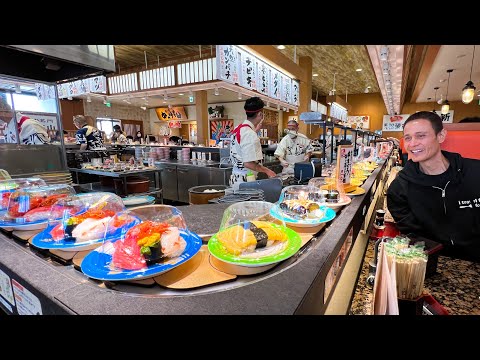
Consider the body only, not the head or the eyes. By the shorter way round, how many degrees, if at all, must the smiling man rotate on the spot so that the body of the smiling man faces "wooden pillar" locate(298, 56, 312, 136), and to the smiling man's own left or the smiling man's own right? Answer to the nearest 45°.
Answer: approximately 90° to the smiling man's own right

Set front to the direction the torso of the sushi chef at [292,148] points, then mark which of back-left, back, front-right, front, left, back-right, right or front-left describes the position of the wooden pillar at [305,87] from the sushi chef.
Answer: back

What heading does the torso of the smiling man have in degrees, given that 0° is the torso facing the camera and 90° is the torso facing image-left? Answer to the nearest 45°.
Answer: approximately 45°

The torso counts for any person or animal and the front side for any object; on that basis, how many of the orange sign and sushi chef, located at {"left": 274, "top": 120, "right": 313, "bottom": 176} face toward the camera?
2

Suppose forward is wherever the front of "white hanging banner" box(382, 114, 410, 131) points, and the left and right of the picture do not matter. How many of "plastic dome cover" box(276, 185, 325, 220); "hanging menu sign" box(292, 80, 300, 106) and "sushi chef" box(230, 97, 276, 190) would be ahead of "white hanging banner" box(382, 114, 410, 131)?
3

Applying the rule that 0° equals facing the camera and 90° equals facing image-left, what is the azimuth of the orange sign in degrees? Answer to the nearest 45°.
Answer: approximately 0°

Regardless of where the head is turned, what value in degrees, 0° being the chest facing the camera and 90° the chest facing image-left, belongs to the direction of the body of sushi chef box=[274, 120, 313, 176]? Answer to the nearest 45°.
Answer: approximately 0°
